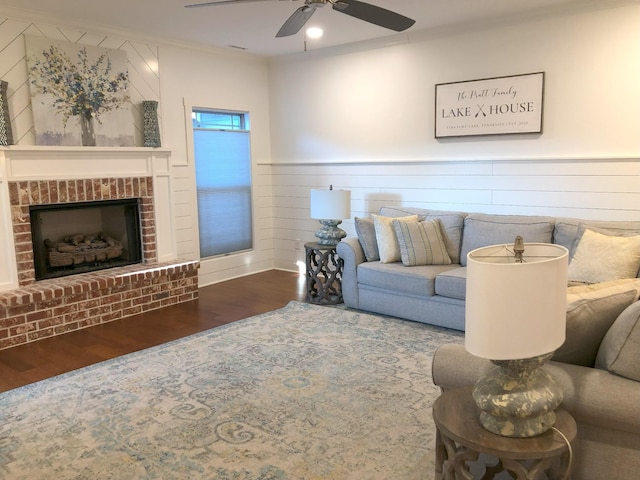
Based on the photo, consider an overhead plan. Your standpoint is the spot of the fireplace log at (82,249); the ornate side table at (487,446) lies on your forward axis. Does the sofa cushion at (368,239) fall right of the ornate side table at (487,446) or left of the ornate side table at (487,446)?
left

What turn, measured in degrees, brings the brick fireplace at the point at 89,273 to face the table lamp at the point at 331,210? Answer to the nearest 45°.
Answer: approximately 45° to its left

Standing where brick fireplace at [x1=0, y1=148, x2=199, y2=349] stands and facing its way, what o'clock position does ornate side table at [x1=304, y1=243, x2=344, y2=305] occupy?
The ornate side table is roughly at 11 o'clock from the brick fireplace.

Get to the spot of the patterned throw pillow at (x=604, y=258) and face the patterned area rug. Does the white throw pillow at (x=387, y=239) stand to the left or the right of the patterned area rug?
right

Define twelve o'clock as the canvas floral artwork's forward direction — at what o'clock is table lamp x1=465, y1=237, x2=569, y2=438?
The table lamp is roughly at 1 o'clock from the canvas floral artwork.

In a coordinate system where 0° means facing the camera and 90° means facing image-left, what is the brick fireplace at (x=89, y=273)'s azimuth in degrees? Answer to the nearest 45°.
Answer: approximately 315°

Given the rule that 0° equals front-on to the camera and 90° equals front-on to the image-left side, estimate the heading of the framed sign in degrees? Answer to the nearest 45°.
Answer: approximately 45°

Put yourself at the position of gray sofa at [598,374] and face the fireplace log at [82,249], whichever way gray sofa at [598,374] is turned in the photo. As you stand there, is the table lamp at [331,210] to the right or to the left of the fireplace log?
right
